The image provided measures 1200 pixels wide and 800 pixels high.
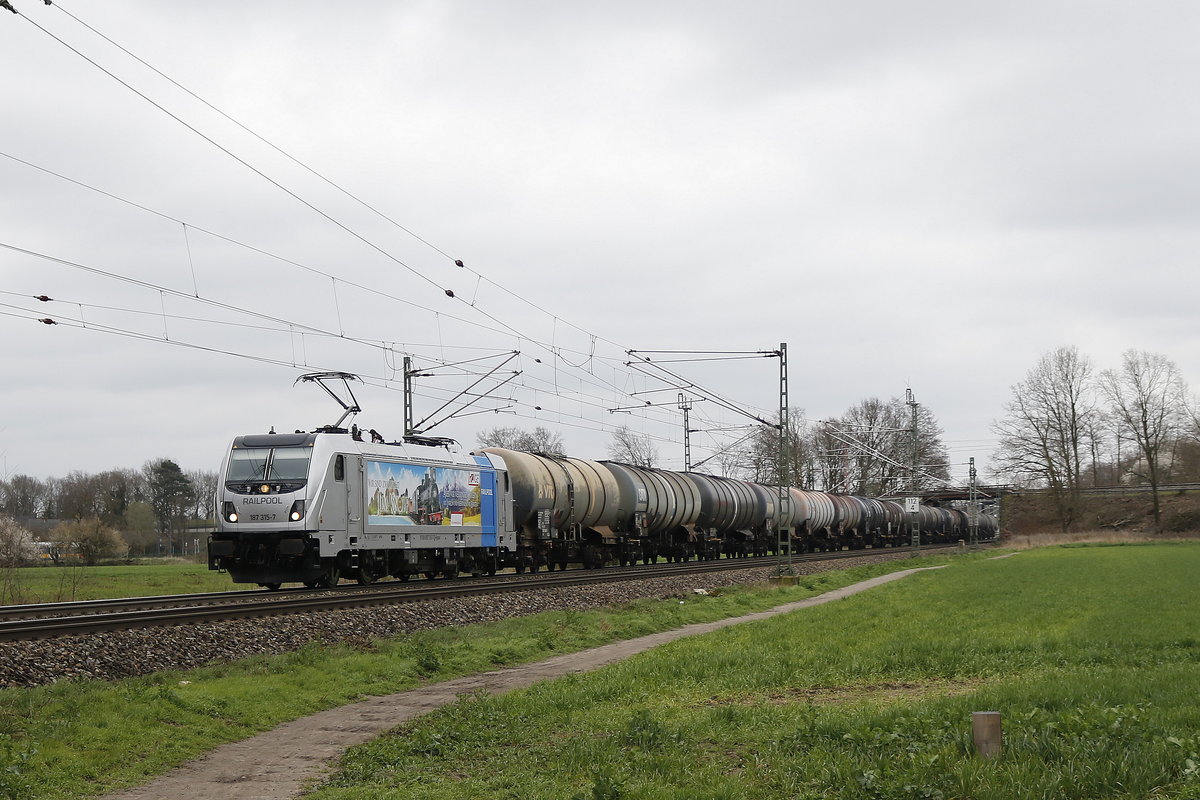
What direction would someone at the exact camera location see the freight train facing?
facing the viewer and to the left of the viewer

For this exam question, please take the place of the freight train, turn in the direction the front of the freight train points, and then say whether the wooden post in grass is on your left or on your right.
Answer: on your left

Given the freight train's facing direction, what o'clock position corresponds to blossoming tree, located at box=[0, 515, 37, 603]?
The blossoming tree is roughly at 2 o'clock from the freight train.
